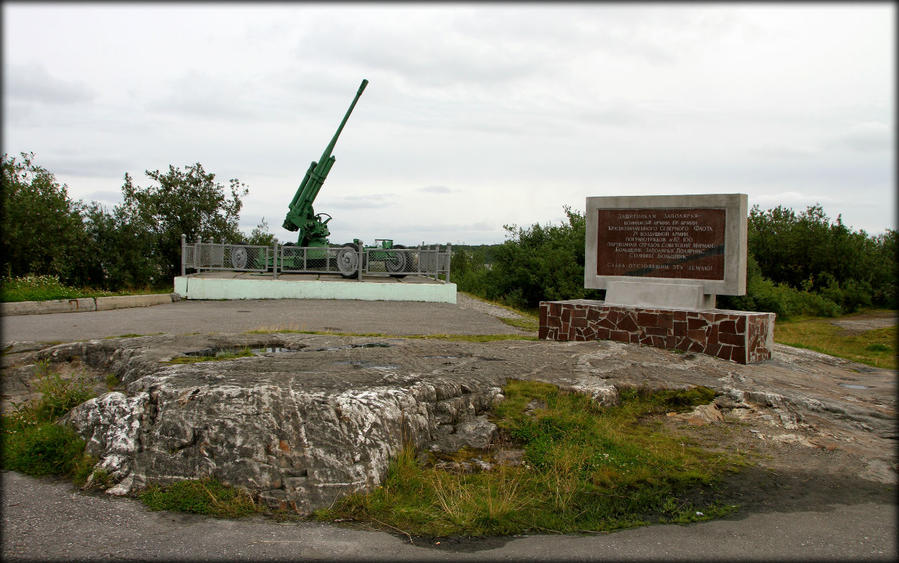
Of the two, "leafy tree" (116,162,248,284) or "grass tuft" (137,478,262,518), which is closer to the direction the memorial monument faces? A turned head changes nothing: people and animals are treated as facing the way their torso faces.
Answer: the grass tuft

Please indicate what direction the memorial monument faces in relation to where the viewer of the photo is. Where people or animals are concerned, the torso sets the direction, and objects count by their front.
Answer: facing the viewer and to the left of the viewer

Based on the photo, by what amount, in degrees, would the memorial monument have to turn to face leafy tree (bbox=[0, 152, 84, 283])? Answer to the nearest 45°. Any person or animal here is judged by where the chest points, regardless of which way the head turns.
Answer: approximately 45° to its right

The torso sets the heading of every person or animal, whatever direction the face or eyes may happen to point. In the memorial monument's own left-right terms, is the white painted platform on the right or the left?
on its right

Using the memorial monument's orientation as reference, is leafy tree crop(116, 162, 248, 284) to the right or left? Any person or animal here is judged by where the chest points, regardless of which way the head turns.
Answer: on its right

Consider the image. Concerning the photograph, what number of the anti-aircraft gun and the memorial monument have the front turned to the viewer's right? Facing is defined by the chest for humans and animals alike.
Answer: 1

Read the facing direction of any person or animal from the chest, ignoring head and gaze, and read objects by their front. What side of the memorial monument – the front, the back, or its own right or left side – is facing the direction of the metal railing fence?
right

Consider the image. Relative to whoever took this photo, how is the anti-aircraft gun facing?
facing to the right of the viewer

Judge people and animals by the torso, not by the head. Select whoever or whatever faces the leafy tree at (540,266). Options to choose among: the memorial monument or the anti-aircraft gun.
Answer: the anti-aircraft gun

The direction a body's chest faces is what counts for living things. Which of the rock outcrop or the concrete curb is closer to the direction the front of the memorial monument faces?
the rock outcrop

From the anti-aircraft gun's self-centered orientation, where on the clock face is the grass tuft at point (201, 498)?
The grass tuft is roughly at 3 o'clock from the anti-aircraft gun.
